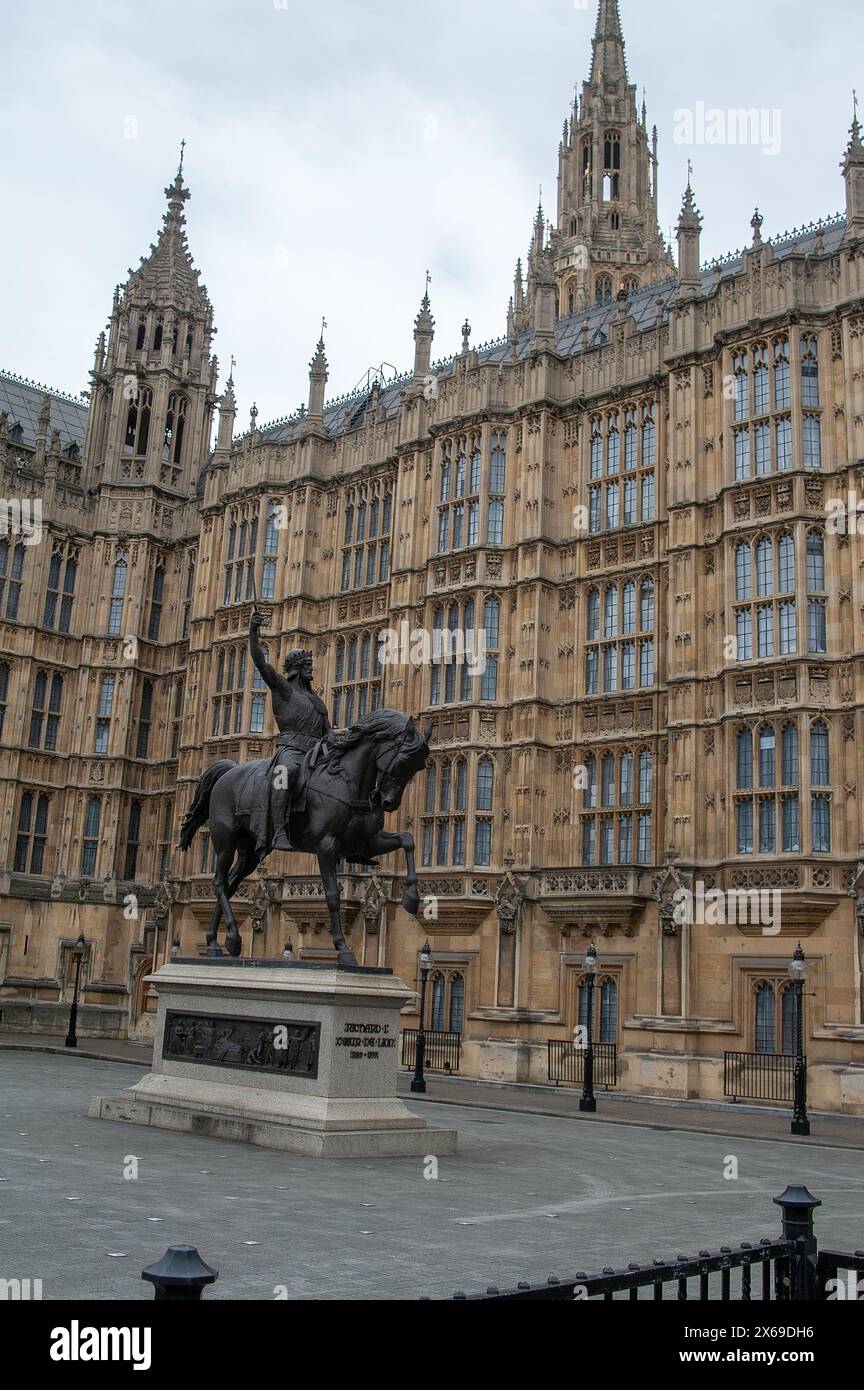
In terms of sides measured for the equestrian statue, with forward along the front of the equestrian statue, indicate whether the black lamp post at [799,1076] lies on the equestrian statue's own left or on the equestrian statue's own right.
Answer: on the equestrian statue's own left

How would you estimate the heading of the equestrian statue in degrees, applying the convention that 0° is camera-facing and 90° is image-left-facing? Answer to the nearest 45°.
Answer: approximately 315°

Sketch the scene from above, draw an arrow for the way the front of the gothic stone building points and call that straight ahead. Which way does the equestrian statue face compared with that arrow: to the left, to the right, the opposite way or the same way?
to the left

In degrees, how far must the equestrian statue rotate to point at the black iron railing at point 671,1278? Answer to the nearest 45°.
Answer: approximately 45° to its right
